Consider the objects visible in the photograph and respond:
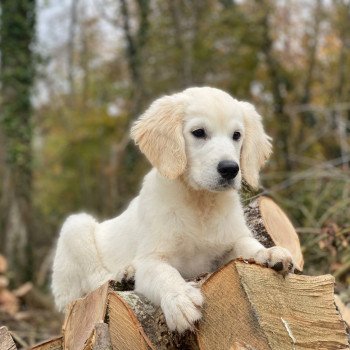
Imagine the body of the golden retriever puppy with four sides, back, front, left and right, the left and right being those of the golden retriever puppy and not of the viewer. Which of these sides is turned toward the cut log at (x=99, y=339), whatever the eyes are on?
right

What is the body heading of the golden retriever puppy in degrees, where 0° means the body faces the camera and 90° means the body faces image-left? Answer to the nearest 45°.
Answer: approximately 315°

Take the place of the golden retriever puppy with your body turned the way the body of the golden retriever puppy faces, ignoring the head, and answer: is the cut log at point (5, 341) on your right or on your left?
on your right

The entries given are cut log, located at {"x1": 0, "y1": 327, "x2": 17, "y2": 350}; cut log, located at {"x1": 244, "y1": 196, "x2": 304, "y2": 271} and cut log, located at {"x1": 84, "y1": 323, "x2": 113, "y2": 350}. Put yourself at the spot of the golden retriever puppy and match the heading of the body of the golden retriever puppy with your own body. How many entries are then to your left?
1
